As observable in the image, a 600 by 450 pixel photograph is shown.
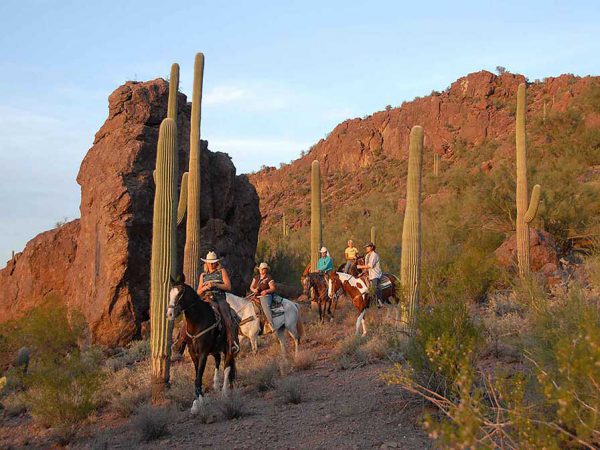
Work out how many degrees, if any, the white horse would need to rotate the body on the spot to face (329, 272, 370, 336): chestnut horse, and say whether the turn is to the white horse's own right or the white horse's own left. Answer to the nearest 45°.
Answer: approximately 135° to the white horse's own right

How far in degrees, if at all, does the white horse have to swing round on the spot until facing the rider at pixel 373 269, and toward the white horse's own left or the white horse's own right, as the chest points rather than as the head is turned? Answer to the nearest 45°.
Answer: approximately 135° to the white horse's own right

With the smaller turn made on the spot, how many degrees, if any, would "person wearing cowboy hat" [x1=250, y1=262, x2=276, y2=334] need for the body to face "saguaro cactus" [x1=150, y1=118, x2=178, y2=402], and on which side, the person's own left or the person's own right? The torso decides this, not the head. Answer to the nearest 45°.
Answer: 0° — they already face it

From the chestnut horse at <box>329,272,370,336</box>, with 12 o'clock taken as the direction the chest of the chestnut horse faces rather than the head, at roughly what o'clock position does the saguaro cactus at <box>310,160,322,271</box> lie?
The saguaro cactus is roughly at 4 o'clock from the chestnut horse.

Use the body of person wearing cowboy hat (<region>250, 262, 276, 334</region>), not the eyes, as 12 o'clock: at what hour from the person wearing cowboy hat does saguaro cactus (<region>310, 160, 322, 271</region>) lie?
The saguaro cactus is roughly at 5 o'clock from the person wearing cowboy hat.

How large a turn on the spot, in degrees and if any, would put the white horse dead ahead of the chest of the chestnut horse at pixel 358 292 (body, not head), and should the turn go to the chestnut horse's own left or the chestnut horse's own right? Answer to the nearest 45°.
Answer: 0° — it already faces it

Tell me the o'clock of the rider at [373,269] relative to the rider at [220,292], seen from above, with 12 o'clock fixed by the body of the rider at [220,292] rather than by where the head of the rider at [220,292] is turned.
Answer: the rider at [373,269] is roughly at 6 o'clock from the rider at [220,292].

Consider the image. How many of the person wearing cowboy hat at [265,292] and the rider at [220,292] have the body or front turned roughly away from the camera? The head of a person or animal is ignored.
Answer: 0

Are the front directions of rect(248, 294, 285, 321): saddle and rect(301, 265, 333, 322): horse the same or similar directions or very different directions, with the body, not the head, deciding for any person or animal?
same or similar directions

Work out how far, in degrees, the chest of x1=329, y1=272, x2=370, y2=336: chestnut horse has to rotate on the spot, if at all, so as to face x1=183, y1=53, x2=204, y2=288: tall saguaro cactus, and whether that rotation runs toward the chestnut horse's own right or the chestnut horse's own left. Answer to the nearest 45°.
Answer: approximately 45° to the chestnut horse's own right

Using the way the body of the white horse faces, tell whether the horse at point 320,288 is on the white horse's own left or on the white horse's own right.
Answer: on the white horse's own right

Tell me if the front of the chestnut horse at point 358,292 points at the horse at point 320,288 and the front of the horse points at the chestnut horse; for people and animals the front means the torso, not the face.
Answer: no

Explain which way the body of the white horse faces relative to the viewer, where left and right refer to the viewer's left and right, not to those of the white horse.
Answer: facing to the left of the viewer

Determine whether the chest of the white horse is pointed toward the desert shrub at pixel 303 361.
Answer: no

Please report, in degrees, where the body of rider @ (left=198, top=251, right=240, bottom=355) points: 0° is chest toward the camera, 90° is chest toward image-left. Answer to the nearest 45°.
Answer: approximately 45°

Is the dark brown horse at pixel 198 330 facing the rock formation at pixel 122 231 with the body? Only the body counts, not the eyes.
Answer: no

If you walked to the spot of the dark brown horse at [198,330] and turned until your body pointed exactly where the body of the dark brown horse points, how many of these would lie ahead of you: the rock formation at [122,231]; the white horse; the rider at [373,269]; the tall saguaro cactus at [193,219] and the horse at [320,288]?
0

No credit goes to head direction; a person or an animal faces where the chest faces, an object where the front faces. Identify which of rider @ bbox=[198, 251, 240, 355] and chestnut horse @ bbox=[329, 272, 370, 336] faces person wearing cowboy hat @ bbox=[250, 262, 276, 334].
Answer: the chestnut horse

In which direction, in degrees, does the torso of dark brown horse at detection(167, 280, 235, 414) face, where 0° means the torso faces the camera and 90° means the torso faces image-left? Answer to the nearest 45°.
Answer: approximately 45°

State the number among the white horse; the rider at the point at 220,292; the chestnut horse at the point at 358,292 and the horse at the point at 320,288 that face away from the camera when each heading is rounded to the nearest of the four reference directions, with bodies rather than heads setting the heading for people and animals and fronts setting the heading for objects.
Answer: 0

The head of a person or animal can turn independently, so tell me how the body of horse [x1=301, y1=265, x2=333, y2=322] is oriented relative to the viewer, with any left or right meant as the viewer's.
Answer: facing the viewer and to the left of the viewer

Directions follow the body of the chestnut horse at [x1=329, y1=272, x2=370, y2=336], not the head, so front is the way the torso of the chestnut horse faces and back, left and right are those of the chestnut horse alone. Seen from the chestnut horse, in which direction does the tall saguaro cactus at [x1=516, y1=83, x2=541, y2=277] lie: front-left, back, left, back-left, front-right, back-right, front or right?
back
